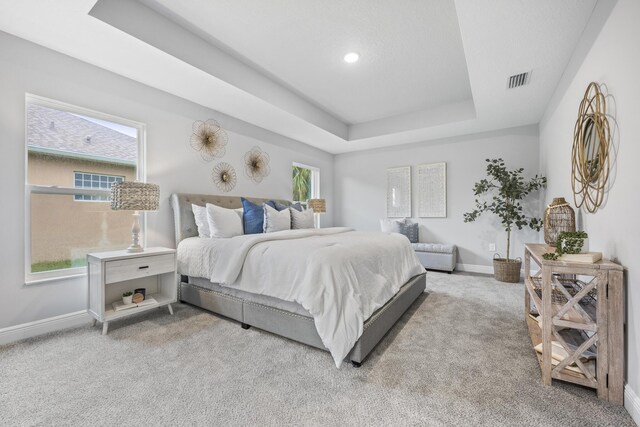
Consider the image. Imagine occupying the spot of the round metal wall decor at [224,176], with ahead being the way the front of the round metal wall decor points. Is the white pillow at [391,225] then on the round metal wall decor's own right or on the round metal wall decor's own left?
on the round metal wall decor's own left

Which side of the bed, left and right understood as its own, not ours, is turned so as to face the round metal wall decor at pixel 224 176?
back

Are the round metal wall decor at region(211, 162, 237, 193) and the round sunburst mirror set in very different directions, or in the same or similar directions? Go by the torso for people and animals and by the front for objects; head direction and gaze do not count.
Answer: very different directions

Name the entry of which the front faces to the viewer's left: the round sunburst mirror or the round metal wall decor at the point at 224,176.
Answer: the round sunburst mirror

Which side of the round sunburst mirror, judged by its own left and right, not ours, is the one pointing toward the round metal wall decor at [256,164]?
front

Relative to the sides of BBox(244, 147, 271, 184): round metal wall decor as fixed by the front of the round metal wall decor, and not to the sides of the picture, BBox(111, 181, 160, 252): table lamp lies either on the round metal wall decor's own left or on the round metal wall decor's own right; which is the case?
on the round metal wall decor's own right

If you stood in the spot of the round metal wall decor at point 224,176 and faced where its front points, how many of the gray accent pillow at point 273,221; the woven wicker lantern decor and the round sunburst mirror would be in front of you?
3

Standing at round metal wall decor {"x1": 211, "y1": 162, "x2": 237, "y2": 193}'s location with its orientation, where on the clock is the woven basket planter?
The woven basket planter is roughly at 11 o'clock from the round metal wall decor.

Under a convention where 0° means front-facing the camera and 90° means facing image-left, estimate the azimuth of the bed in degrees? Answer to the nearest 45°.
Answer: approximately 315°

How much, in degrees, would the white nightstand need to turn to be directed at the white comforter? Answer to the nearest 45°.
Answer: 0° — it already faces it

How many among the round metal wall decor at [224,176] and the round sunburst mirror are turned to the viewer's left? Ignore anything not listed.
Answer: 1
